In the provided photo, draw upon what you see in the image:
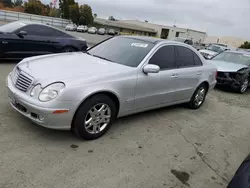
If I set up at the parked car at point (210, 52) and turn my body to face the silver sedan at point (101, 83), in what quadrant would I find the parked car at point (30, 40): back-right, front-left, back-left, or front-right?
front-right

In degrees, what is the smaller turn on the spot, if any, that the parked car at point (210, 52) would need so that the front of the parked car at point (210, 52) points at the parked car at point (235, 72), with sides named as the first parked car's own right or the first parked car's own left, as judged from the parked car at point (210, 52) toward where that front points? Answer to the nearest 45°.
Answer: approximately 45° to the first parked car's own left

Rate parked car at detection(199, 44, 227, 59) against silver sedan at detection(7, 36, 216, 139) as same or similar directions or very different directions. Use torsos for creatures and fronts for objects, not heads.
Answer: same or similar directions

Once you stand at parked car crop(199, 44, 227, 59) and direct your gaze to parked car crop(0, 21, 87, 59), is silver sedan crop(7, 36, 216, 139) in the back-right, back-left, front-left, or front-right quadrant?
front-left

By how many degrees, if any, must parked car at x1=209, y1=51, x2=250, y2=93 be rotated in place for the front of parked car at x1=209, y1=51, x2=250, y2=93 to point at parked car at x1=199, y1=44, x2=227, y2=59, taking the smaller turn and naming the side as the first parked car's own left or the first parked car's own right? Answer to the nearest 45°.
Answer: approximately 135° to the first parked car's own right

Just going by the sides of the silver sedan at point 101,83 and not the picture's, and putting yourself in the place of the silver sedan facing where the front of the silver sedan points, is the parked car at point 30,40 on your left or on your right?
on your right

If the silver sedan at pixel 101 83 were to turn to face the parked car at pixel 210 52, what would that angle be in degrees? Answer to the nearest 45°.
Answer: approximately 180°

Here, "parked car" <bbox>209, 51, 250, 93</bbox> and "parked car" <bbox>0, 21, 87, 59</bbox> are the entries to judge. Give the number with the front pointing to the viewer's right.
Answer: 0

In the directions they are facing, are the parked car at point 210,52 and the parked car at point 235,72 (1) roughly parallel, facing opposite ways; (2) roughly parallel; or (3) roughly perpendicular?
roughly parallel

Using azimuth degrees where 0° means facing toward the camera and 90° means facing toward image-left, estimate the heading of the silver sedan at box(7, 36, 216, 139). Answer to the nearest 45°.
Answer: approximately 45°

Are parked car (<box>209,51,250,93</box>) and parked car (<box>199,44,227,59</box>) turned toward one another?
no

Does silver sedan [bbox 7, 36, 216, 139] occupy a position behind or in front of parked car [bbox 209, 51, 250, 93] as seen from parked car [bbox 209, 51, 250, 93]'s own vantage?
in front

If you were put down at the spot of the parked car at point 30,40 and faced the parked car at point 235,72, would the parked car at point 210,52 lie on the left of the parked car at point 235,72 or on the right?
left

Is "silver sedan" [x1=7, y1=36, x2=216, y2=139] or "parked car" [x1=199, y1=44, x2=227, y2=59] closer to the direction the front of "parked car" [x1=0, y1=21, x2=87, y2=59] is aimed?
the silver sedan

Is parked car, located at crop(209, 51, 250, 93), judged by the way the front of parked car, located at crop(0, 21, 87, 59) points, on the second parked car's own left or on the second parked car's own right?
on the second parked car's own left

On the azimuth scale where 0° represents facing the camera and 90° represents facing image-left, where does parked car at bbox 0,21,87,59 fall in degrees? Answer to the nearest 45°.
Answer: approximately 45°

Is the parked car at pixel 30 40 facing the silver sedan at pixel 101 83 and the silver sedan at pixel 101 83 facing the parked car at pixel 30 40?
no

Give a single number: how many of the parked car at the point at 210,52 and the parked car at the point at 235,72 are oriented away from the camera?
0

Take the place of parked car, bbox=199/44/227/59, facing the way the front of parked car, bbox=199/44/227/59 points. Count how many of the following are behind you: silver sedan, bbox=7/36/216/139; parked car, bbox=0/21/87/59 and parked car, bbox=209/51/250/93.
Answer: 0
